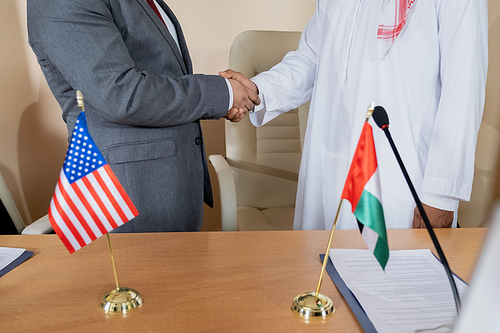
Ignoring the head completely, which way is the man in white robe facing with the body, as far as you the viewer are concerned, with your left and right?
facing the viewer and to the left of the viewer

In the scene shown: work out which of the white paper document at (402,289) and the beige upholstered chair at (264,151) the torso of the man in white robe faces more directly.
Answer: the white paper document

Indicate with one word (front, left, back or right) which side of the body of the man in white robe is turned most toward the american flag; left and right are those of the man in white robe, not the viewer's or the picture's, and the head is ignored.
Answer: front

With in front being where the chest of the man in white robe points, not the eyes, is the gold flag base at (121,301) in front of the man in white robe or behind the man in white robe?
in front

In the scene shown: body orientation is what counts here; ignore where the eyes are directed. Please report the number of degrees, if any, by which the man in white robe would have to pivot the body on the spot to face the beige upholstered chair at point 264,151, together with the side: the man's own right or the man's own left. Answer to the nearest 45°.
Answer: approximately 90° to the man's own right

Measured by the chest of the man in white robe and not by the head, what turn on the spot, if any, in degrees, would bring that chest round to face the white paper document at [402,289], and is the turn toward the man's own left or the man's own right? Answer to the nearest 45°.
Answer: approximately 45° to the man's own left

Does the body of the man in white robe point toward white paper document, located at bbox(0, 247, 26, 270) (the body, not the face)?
yes

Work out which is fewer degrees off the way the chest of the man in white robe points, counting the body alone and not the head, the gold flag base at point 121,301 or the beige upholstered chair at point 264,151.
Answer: the gold flag base

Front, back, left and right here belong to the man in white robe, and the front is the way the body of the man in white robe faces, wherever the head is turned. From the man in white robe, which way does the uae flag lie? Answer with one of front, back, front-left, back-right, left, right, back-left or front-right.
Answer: front-left
